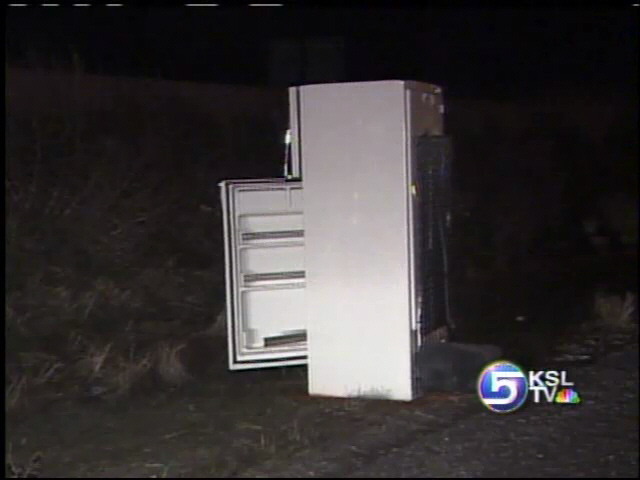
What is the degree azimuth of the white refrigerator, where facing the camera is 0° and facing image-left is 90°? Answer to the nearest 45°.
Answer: approximately 90°
